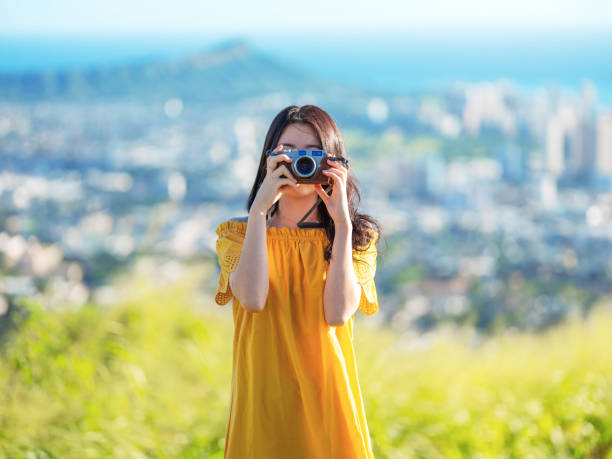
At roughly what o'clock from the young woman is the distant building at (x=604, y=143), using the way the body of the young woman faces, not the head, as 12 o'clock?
The distant building is roughly at 7 o'clock from the young woman.

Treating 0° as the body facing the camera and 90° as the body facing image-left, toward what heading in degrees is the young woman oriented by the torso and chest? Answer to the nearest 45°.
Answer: approximately 0°
